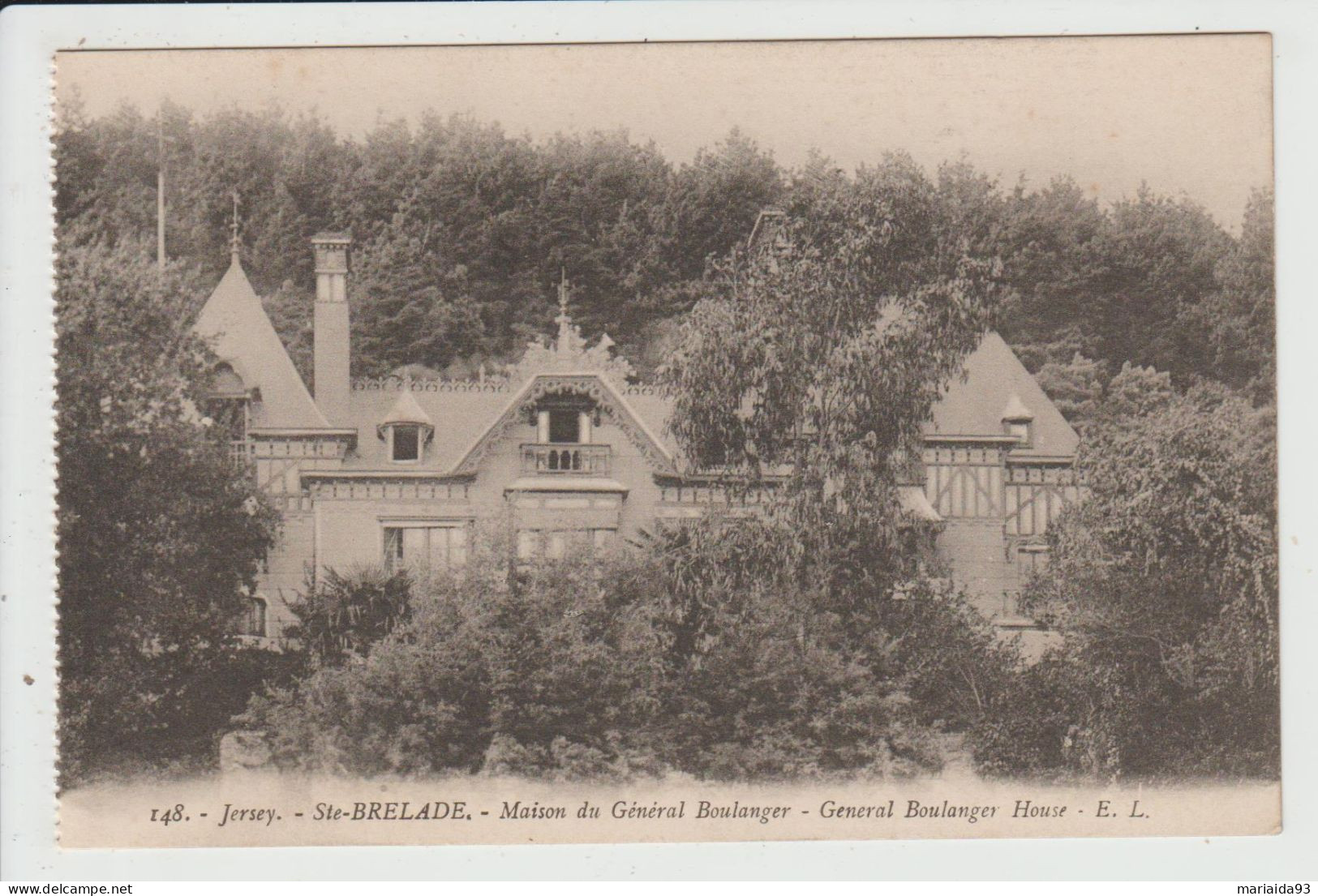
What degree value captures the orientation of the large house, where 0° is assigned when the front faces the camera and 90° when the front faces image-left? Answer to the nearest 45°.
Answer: approximately 0°

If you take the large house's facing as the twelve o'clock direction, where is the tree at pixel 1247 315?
The tree is roughly at 9 o'clock from the large house.

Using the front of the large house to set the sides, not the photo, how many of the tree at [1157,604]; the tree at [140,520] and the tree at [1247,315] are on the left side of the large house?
2

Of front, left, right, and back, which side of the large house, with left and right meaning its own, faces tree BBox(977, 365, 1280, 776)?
left

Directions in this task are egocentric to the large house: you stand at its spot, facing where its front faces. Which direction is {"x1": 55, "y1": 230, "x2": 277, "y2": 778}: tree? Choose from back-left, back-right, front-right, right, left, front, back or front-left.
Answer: right
